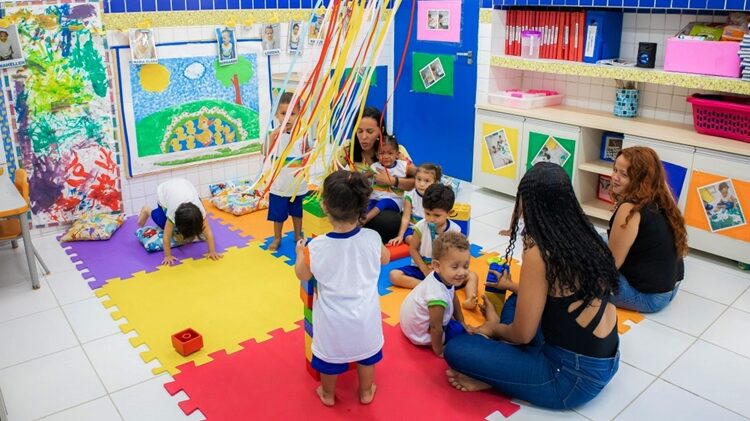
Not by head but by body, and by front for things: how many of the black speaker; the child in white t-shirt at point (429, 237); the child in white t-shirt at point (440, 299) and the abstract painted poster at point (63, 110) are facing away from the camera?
0

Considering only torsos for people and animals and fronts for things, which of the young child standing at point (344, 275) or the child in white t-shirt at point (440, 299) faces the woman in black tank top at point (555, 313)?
the child in white t-shirt

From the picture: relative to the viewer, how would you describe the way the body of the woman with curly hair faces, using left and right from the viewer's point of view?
facing away from the viewer and to the left of the viewer

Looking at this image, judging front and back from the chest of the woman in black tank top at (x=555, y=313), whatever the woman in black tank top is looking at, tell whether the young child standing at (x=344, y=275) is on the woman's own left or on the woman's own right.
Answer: on the woman's own left

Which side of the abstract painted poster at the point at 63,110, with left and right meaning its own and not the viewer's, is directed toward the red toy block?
front

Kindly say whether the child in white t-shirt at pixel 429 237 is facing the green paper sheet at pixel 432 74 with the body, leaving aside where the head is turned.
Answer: no

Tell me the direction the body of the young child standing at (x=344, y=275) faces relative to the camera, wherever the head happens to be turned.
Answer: away from the camera

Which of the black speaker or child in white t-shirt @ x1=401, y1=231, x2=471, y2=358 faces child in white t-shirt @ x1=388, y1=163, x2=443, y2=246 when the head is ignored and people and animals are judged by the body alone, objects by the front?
the black speaker

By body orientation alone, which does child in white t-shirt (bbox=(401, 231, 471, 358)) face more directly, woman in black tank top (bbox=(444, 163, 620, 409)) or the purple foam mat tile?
the woman in black tank top

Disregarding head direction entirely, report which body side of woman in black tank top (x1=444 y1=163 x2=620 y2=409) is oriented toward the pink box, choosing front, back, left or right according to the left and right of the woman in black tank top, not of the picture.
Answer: right

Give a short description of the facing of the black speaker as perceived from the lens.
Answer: facing the viewer and to the left of the viewer

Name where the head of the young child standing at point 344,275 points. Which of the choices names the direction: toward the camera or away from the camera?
away from the camera

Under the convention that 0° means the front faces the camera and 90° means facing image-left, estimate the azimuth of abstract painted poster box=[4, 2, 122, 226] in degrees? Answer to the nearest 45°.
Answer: approximately 0°

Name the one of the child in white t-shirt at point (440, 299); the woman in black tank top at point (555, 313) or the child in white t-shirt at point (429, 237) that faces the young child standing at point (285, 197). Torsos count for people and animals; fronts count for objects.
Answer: the woman in black tank top

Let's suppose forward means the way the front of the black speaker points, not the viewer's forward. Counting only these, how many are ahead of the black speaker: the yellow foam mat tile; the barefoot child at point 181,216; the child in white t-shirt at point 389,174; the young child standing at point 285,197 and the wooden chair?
5

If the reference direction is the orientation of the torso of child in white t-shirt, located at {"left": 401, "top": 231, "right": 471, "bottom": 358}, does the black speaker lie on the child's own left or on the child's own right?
on the child's own left

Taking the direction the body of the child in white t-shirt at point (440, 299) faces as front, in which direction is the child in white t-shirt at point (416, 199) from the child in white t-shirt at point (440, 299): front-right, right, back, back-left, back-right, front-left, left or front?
back-left

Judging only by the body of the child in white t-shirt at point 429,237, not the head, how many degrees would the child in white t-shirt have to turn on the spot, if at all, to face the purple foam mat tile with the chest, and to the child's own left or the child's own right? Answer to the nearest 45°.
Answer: approximately 90° to the child's own right

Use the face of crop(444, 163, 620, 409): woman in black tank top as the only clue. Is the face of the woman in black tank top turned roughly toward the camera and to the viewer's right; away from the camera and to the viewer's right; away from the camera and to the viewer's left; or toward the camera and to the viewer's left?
away from the camera and to the viewer's left

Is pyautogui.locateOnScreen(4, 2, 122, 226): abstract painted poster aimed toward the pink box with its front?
no

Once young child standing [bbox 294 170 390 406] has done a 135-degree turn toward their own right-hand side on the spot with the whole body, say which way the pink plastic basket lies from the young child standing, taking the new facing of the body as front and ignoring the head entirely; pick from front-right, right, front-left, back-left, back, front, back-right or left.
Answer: left
